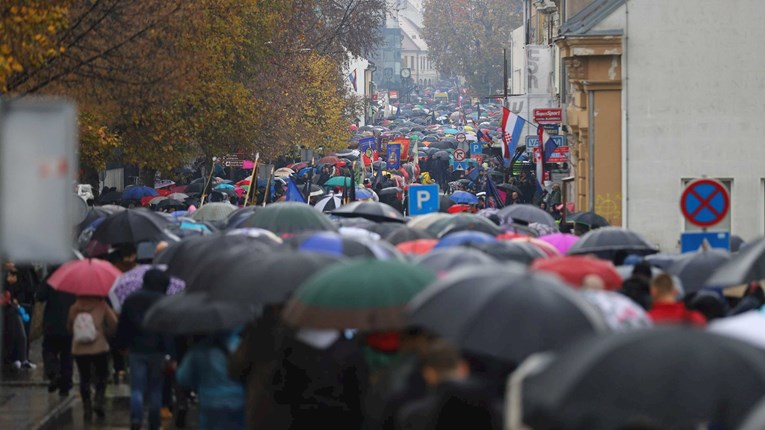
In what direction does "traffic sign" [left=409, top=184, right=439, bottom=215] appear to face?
toward the camera

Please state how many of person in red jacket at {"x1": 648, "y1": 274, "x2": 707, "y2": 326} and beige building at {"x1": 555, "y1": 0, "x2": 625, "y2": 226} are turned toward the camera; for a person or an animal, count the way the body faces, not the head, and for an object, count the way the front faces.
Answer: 0

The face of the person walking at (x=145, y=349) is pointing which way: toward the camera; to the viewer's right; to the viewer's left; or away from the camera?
away from the camera

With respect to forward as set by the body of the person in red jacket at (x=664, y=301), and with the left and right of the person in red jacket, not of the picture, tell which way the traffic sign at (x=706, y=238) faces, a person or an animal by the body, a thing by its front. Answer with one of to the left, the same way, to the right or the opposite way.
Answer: the opposite way

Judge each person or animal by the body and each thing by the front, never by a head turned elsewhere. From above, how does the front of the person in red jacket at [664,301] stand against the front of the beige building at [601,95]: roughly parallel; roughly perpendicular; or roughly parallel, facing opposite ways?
roughly perpendicular

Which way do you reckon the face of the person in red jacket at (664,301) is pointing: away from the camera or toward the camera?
away from the camera

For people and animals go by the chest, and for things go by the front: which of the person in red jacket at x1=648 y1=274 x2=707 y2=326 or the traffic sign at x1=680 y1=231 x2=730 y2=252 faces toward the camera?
the traffic sign

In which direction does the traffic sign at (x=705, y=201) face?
toward the camera

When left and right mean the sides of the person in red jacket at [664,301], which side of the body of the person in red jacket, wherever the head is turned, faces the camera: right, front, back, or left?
back

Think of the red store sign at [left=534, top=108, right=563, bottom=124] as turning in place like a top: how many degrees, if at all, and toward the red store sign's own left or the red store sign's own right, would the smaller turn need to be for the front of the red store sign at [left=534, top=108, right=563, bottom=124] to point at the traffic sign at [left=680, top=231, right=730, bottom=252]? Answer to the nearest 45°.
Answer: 0° — it already faces it

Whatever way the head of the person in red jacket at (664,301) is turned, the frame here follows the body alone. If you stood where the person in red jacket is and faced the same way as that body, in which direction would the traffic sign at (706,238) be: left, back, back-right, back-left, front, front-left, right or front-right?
front
